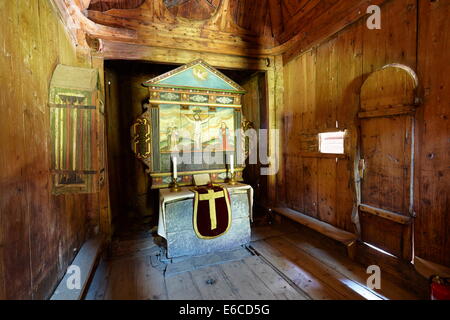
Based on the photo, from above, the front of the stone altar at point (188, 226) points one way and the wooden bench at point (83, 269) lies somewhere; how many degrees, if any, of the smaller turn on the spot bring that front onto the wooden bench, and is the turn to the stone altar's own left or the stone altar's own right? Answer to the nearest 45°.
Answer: approximately 45° to the stone altar's own right

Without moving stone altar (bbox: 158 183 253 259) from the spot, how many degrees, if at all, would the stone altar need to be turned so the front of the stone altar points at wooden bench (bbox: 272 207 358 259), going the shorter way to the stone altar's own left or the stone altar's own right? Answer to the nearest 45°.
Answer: approximately 90° to the stone altar's own left

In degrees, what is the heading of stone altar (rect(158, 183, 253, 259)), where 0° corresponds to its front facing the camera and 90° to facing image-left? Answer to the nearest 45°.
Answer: approximately 0°

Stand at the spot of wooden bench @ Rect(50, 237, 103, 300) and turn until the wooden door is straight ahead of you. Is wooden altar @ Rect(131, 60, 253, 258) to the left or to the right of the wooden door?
left

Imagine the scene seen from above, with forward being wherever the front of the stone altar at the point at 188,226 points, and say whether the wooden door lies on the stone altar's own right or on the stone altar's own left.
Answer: on the stone altar's own left
